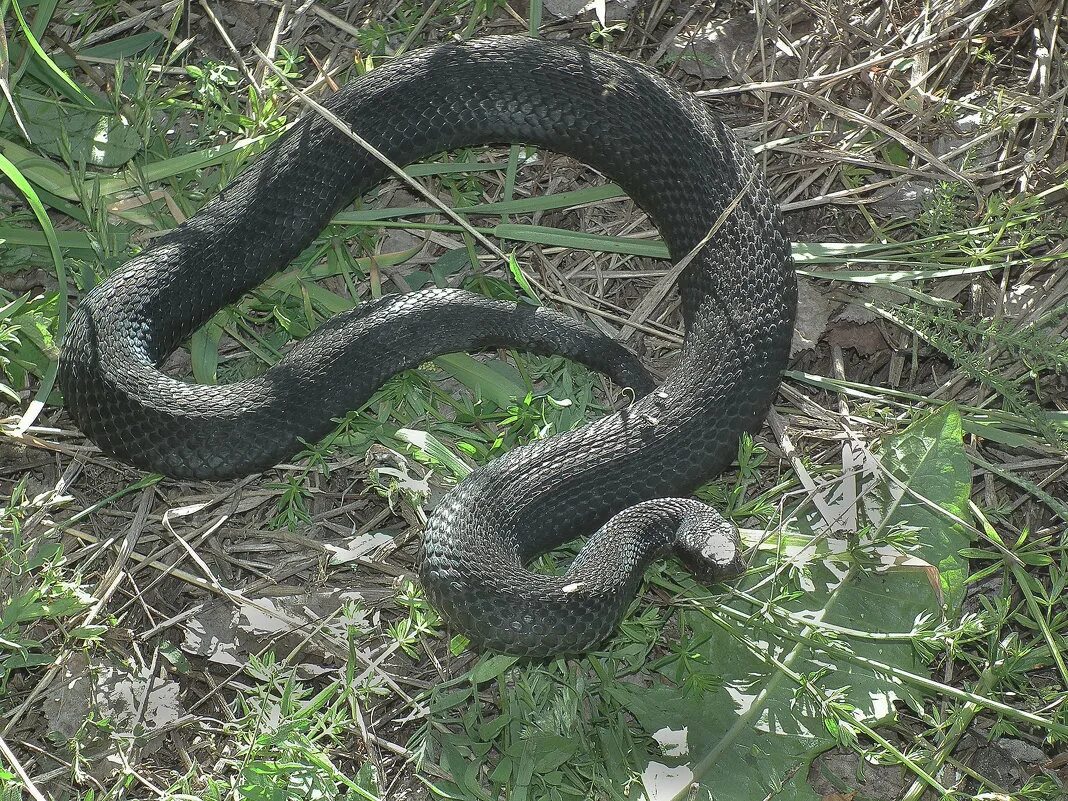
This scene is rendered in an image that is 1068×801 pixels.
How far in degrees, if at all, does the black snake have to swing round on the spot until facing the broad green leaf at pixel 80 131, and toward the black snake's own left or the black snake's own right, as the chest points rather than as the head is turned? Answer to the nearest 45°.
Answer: approximately 180°

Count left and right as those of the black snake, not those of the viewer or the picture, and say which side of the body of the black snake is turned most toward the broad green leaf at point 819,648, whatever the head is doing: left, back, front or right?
front

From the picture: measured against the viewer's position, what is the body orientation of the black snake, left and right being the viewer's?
facing the viewer and to the right of the viewer
